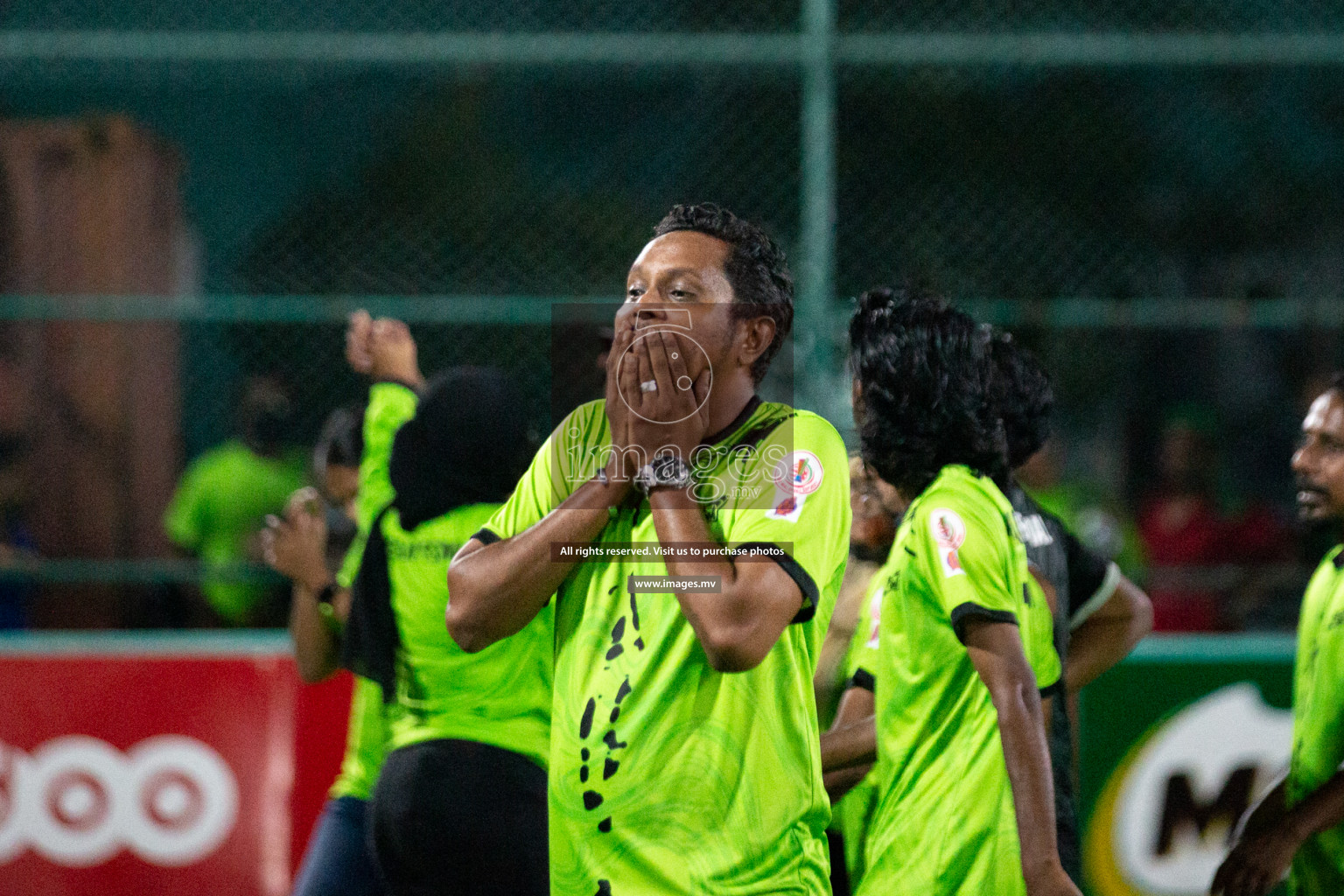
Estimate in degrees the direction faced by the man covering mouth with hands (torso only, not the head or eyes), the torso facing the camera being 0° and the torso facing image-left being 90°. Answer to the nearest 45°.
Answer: approximately 45°

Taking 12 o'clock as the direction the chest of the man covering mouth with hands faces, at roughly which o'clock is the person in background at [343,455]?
The person in background is roughly at 4 o'clock from the man covering mouth with hands.

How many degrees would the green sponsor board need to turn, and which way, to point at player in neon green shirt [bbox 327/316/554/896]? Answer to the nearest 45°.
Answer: approximately 45° to its right

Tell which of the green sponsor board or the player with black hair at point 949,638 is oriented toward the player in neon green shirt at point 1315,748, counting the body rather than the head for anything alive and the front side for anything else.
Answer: the green sponsor board

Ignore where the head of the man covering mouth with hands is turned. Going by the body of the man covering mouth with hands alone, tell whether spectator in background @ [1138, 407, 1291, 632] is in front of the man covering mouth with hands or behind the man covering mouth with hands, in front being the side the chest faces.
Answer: behind

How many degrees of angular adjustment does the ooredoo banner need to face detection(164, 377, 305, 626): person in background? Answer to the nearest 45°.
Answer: approximately 180°

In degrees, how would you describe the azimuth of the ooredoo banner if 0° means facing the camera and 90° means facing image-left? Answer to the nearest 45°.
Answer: approximately 0°

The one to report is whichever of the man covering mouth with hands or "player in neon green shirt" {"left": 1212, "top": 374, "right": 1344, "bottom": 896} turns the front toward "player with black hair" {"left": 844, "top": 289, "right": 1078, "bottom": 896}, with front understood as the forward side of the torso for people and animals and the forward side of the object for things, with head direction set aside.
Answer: the player in neon green shirt

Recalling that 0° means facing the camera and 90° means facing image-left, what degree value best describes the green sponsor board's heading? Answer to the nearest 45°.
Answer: approximately 0°

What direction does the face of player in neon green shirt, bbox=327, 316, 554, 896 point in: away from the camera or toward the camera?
away from the camera

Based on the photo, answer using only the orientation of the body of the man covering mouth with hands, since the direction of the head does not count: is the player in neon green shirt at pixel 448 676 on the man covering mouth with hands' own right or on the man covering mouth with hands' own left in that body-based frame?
on the man covering mouth with hands' own right
